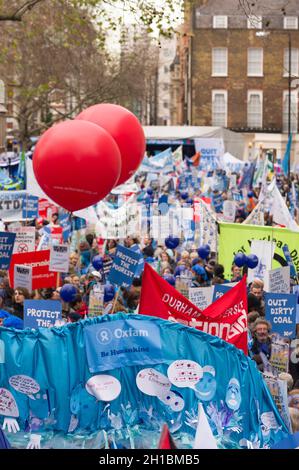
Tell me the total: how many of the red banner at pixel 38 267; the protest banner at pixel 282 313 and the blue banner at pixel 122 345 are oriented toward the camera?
3

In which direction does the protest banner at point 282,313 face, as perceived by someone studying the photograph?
facing the viewer

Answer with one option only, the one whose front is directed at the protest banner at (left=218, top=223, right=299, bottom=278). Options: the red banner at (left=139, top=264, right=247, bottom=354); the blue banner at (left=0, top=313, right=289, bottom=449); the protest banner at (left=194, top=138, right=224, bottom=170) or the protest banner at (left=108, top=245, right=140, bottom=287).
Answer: the protest banner at (left=194, top=138, right=224, bottom=170)

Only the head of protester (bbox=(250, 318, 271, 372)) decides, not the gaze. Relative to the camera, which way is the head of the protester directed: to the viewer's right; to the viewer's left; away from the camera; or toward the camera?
toward the camera

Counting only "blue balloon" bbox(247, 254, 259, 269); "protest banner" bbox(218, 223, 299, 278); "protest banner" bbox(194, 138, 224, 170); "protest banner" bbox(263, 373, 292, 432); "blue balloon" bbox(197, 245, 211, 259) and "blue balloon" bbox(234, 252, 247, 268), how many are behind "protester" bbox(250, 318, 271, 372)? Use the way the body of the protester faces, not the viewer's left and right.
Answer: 5

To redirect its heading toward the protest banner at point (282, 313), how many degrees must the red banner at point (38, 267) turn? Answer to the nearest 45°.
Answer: approximately 45° to its left

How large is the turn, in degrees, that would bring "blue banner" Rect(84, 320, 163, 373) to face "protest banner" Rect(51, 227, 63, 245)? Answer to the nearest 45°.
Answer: approximately 180°

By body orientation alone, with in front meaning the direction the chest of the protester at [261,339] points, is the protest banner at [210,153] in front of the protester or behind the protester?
behind

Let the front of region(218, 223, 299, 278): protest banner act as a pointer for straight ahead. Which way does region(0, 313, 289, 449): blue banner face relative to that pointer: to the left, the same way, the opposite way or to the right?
the same way

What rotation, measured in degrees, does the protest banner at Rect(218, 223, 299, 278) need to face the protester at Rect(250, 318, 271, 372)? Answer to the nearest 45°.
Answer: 0° — it already faces them

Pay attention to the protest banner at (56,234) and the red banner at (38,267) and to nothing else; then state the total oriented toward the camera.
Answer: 2

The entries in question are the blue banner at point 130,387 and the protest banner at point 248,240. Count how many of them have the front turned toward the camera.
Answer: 2

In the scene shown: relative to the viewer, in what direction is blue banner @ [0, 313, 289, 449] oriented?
toward the camera

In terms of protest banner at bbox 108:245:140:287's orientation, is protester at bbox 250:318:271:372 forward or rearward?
forward

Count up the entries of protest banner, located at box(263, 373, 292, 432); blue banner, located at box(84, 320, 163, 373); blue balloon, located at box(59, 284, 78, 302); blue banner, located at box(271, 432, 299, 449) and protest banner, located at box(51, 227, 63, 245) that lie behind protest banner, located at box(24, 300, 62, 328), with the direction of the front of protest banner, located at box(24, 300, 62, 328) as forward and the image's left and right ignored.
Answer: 2

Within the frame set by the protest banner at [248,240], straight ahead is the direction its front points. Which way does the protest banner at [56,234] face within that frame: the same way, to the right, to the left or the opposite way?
the same way

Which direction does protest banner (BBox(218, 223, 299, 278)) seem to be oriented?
toward the camera

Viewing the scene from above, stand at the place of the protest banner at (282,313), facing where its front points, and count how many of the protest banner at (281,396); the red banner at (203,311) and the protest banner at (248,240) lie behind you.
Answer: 1

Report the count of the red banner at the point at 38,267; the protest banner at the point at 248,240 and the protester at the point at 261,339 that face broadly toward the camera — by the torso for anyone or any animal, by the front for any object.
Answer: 3

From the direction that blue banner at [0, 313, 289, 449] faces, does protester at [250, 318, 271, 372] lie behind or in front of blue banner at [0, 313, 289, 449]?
behind

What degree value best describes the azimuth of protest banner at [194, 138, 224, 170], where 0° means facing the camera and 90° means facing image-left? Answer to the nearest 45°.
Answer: approximately 0°

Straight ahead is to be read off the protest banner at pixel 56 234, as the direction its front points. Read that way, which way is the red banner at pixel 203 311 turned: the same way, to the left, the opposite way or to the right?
the same way
